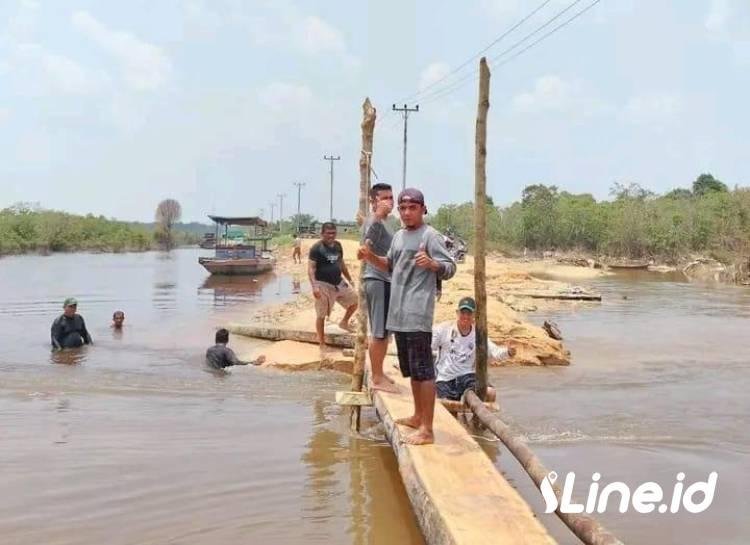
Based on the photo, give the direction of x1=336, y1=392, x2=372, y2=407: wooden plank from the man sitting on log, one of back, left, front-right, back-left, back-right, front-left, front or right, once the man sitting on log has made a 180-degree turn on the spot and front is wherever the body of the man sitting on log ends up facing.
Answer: back-left

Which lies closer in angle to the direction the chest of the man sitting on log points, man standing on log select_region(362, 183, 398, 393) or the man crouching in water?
the man standing on log

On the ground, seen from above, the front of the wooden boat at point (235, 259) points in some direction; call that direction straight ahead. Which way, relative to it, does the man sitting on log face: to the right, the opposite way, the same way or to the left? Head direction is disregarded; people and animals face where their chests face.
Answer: to the left

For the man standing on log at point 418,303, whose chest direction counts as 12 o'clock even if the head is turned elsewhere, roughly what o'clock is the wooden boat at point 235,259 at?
The wooden boat is roughly at 4 o'clock from the man standing on log.

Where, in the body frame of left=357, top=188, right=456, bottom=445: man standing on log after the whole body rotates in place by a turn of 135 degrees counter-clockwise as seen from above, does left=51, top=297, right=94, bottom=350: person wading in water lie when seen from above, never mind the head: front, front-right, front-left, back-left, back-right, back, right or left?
back-left

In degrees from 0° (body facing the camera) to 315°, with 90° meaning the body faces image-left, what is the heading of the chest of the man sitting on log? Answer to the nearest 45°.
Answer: approximately 0°

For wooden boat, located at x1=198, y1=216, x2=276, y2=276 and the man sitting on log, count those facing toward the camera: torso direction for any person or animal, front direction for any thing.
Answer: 1

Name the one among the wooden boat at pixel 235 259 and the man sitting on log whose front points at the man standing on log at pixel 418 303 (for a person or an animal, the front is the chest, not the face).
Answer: the man sitting on log

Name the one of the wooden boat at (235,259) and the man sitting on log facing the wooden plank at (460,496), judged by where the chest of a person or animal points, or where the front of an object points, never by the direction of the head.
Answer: the man sitting on log

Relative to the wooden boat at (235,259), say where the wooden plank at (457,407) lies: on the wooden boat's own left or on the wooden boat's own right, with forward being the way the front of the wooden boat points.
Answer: on the wooden boat's own left

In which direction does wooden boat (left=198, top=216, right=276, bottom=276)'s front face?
to the viewer's left

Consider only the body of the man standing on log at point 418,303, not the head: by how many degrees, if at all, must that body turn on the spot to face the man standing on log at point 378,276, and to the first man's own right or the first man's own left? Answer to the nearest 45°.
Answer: approximately 135° to the first man's own right
